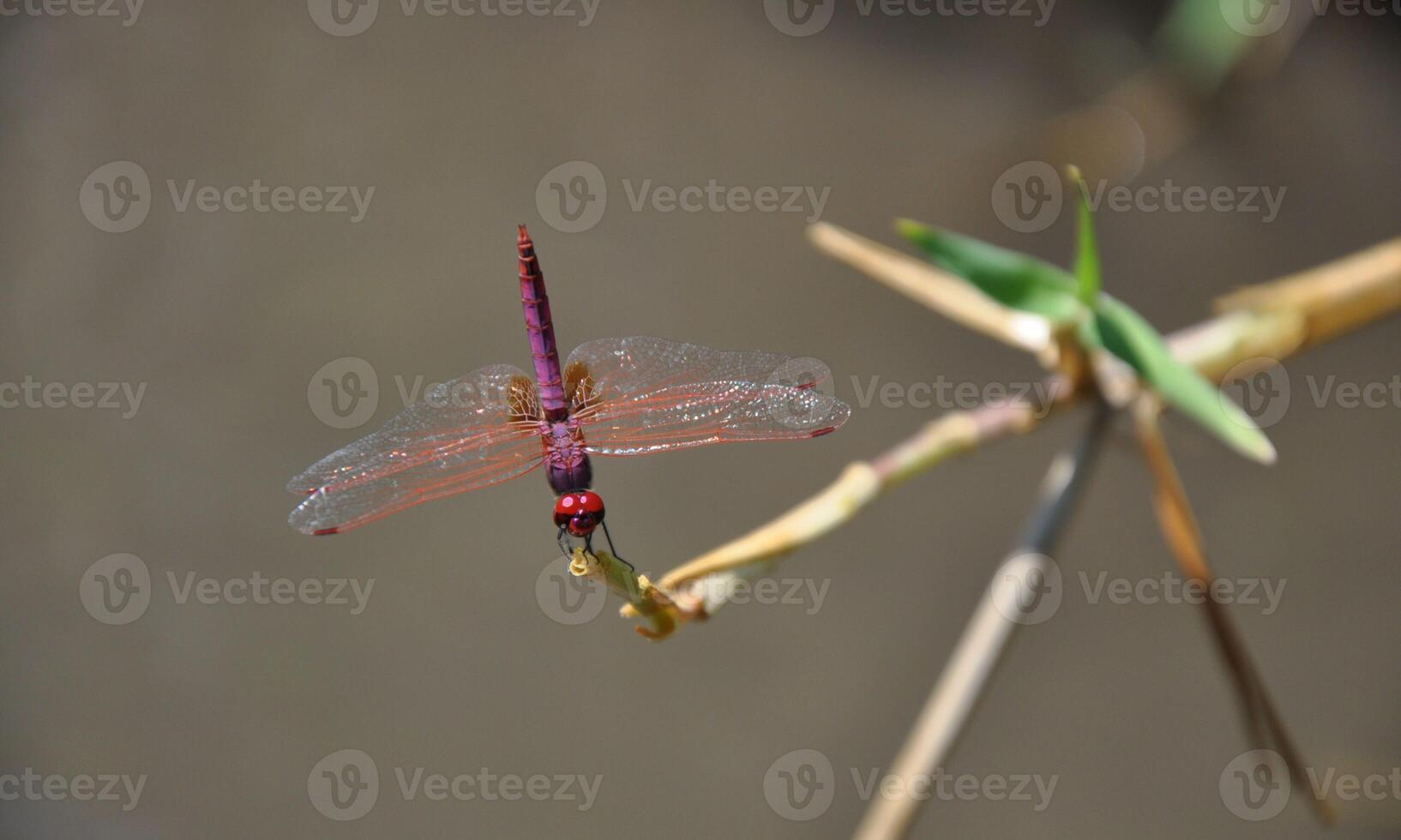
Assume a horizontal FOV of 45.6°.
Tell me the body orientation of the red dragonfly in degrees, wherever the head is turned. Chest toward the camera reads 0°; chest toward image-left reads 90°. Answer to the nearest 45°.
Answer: approximately 0°
